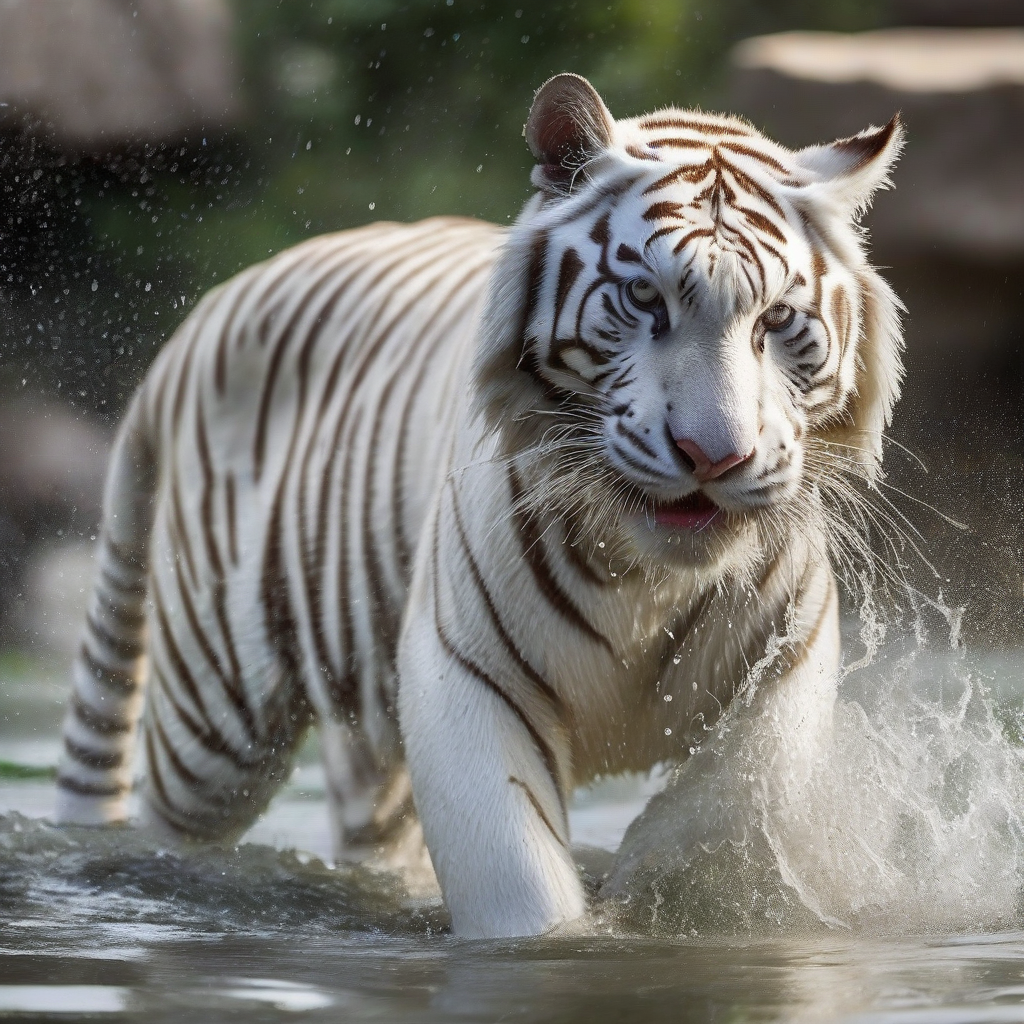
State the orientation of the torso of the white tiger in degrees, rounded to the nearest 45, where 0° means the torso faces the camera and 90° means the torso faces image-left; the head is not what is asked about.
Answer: approximately 315°

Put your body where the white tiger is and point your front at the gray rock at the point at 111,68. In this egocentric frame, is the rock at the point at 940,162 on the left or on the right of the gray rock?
right

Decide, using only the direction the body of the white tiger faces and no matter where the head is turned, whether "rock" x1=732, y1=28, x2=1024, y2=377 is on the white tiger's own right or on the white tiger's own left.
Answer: on the white tiger's own left

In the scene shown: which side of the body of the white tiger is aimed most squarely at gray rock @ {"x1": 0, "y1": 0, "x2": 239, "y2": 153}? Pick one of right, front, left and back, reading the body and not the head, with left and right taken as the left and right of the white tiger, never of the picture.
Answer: back
